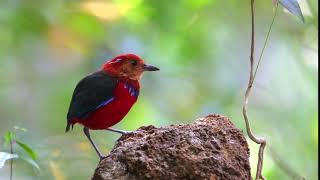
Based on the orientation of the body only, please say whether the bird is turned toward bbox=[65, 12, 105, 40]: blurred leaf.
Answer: no

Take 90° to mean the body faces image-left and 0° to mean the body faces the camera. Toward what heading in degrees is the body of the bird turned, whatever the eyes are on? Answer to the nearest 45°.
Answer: approximately 270°
